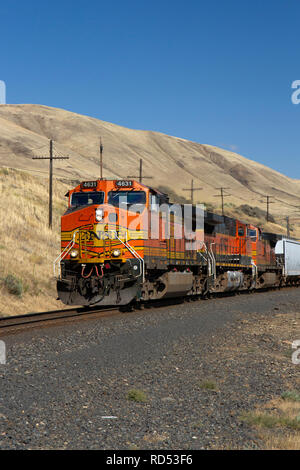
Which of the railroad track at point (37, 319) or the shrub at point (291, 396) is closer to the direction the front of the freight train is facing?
the railroad track

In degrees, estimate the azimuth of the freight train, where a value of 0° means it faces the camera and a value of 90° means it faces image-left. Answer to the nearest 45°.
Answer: approximately 45°

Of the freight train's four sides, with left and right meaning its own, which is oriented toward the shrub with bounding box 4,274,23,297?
front

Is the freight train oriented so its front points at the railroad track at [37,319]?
yes

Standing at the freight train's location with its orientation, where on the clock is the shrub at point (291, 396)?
The shrub is roughly at 10 o'clock from the freight train.
